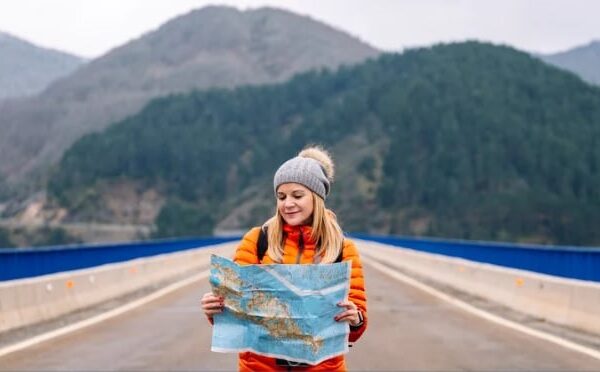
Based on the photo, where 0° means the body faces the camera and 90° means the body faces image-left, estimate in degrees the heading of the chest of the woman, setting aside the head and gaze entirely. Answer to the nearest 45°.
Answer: approximately 0°

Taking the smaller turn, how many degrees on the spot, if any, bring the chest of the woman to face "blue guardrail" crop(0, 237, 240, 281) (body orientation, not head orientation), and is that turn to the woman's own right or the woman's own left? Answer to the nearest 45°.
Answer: approximately 180°

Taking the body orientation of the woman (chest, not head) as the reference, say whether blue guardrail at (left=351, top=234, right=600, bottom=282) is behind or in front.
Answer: behind

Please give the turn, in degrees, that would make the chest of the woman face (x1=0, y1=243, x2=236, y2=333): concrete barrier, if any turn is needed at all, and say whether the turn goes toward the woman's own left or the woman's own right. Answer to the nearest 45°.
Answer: approximately 180°
